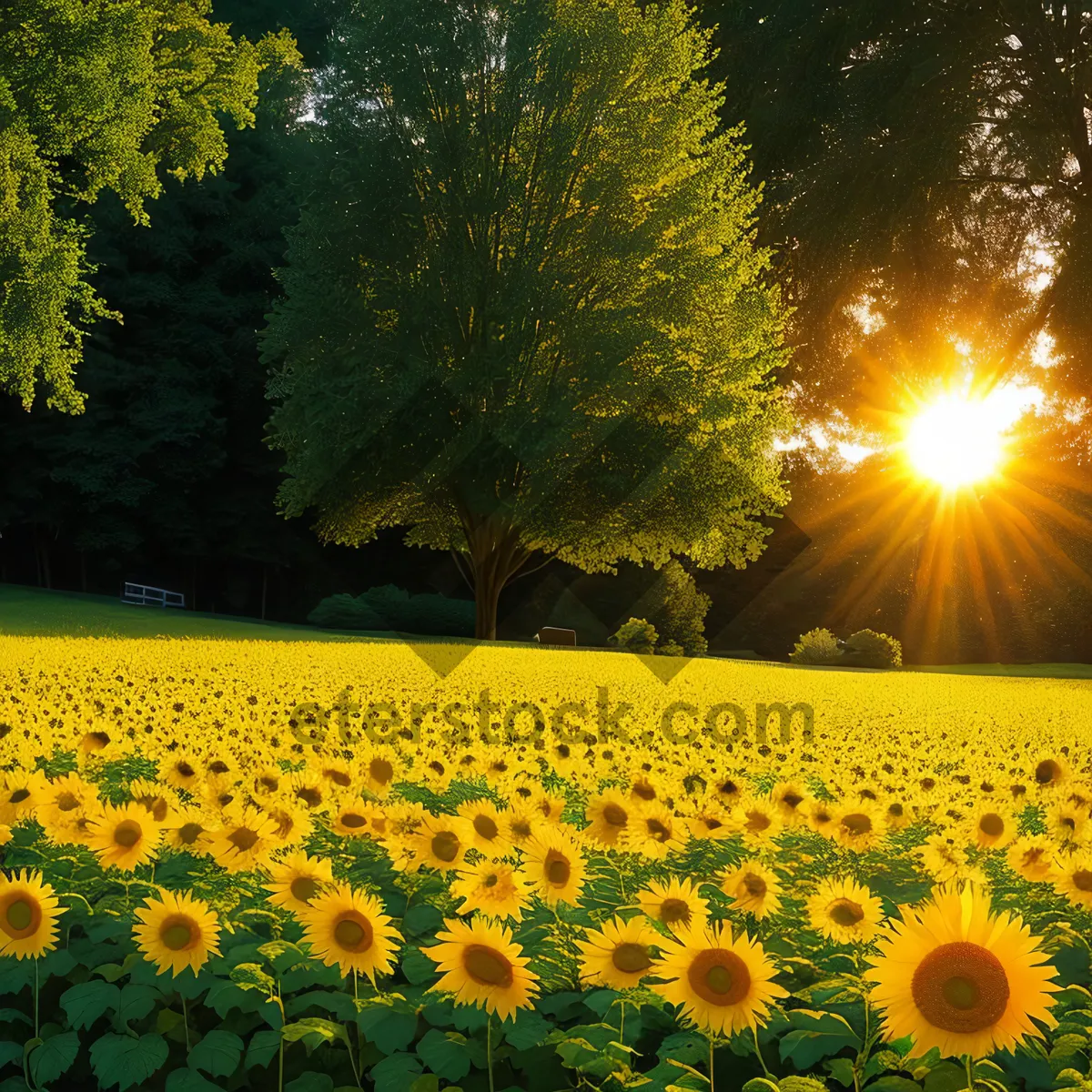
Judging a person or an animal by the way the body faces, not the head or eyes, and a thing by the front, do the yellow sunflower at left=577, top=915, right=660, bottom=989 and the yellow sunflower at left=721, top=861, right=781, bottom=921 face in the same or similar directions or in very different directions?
same or similar directions

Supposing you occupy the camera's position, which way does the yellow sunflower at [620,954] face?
facing the viewer

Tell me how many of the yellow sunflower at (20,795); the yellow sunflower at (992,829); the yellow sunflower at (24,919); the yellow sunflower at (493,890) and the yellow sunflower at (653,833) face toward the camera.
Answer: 5

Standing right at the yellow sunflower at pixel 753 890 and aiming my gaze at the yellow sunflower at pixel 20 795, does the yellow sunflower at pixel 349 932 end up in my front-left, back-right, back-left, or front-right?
front-left

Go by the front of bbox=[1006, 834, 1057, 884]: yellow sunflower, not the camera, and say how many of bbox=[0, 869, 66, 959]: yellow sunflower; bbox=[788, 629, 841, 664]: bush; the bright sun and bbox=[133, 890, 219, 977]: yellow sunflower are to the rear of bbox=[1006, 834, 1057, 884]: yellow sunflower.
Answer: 2

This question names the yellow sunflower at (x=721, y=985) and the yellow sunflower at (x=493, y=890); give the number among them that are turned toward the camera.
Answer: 2

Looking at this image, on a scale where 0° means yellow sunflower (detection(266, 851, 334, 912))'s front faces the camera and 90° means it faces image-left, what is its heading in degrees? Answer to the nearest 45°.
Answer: approximately 0°

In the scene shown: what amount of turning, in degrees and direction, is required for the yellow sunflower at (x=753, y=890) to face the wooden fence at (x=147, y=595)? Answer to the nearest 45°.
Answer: approximately 135° to its right

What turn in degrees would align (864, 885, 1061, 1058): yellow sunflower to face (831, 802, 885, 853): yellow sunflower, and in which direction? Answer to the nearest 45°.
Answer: approximately 180°

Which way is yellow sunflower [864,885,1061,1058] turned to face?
toward the camera

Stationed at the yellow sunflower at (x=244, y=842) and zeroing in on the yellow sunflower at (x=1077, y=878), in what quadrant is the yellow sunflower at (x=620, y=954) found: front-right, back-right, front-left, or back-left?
front-right

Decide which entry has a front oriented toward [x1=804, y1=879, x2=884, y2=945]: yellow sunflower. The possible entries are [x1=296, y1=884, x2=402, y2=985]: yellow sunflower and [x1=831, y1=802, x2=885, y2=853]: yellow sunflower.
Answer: [x1=831, y1=802, x2=885, y2=853]: yellow sunflower

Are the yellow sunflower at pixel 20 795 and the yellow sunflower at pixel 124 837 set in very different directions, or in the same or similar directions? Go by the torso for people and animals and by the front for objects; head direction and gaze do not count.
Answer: same or similar directions

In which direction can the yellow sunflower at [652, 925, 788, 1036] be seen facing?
toward the camera

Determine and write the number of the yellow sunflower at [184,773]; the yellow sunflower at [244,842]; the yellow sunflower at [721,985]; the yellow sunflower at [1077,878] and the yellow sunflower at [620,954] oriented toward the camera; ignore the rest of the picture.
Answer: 5

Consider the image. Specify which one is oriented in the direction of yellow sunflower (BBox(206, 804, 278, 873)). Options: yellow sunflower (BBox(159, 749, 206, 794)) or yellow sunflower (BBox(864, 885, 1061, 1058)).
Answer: yellow sunflower (BBox(159, 749, 206, 794))
